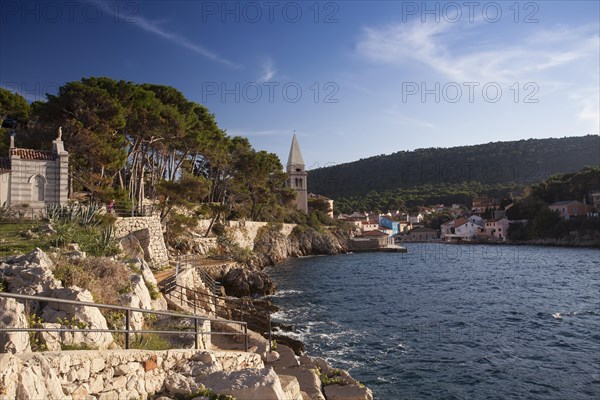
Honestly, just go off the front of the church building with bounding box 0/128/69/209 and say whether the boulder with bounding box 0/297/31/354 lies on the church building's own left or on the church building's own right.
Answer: on the church building's own right

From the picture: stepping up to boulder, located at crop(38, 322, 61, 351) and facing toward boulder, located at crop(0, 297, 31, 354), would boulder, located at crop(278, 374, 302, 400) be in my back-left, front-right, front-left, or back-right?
back-left

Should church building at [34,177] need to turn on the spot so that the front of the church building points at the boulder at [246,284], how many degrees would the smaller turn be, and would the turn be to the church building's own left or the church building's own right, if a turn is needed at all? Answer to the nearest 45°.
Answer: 0° — it already faces it

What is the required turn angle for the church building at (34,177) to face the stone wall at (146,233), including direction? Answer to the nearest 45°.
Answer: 0° — it already faces it

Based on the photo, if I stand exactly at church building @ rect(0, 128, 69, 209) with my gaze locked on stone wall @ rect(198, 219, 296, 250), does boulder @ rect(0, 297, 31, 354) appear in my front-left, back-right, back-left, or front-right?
back-right

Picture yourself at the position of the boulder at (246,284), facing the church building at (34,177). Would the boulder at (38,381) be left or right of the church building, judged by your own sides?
left
